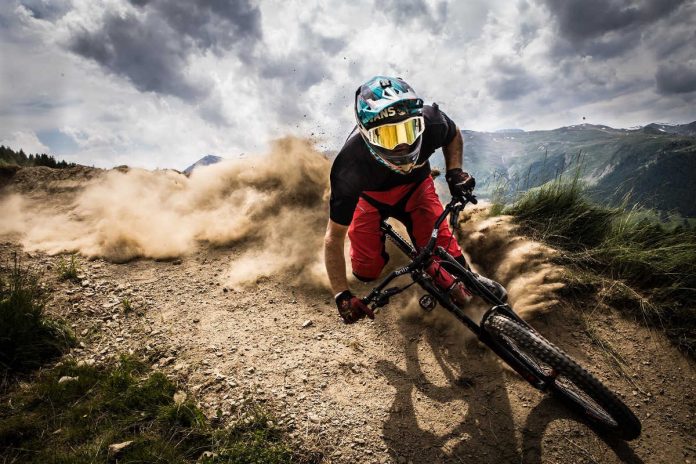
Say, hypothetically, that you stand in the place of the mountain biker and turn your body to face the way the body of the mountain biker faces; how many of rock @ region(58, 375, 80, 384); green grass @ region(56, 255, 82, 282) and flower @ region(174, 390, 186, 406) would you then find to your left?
0

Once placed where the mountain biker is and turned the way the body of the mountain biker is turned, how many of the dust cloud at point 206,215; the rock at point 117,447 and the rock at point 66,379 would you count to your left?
0

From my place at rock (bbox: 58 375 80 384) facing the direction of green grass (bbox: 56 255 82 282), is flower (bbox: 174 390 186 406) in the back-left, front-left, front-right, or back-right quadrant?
back-right

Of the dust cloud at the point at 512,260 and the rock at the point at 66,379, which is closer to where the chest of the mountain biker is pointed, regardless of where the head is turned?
the rock

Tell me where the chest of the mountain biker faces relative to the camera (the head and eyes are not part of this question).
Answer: toward the camera

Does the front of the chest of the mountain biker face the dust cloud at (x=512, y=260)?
no

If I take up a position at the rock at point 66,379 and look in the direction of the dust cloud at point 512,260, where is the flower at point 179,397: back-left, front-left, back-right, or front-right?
front-right

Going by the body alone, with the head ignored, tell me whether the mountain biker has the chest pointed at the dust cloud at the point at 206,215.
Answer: no

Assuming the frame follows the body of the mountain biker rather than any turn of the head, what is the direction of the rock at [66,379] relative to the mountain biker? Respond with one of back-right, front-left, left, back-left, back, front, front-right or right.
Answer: right

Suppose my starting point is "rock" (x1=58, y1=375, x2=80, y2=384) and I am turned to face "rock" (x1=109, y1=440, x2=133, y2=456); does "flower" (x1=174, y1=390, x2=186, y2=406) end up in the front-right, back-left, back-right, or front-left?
front-left

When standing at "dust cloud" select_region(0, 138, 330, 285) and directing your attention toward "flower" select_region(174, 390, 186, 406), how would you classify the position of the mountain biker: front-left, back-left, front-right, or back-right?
front-left

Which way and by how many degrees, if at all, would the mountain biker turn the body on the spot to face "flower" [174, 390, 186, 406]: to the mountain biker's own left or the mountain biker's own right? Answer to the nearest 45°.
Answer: approximately 90° to the mountain biker's own right

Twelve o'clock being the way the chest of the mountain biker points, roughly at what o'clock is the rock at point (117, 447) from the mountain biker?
The rock is roughly at 2 o'clock from the mountain biker.

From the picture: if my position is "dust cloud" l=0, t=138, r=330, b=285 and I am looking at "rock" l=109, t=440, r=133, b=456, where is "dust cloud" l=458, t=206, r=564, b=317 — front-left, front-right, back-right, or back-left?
front-left

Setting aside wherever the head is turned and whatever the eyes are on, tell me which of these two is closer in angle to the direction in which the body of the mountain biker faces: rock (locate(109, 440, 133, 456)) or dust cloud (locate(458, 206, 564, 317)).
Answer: the rock

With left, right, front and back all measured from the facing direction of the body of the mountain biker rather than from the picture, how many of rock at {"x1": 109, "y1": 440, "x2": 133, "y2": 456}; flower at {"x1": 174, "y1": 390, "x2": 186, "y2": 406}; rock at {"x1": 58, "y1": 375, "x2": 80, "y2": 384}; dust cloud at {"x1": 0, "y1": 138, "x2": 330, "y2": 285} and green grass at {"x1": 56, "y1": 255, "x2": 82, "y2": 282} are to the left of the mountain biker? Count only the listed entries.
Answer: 0
